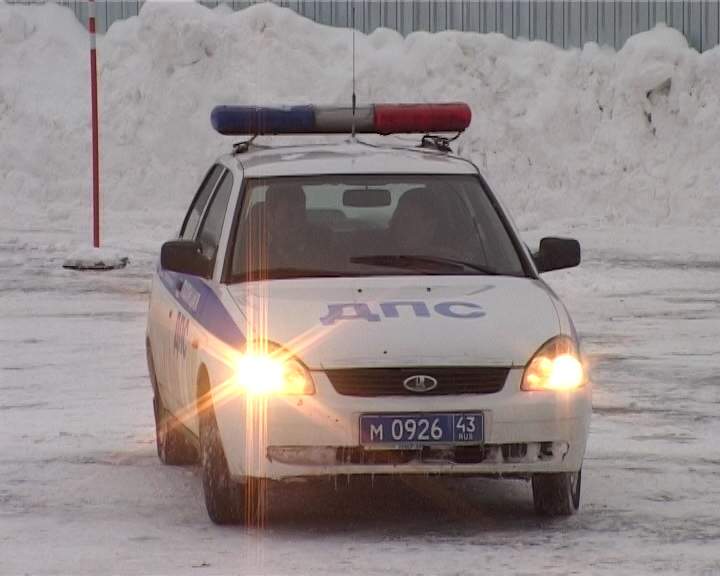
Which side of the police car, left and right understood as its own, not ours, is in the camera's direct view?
front
